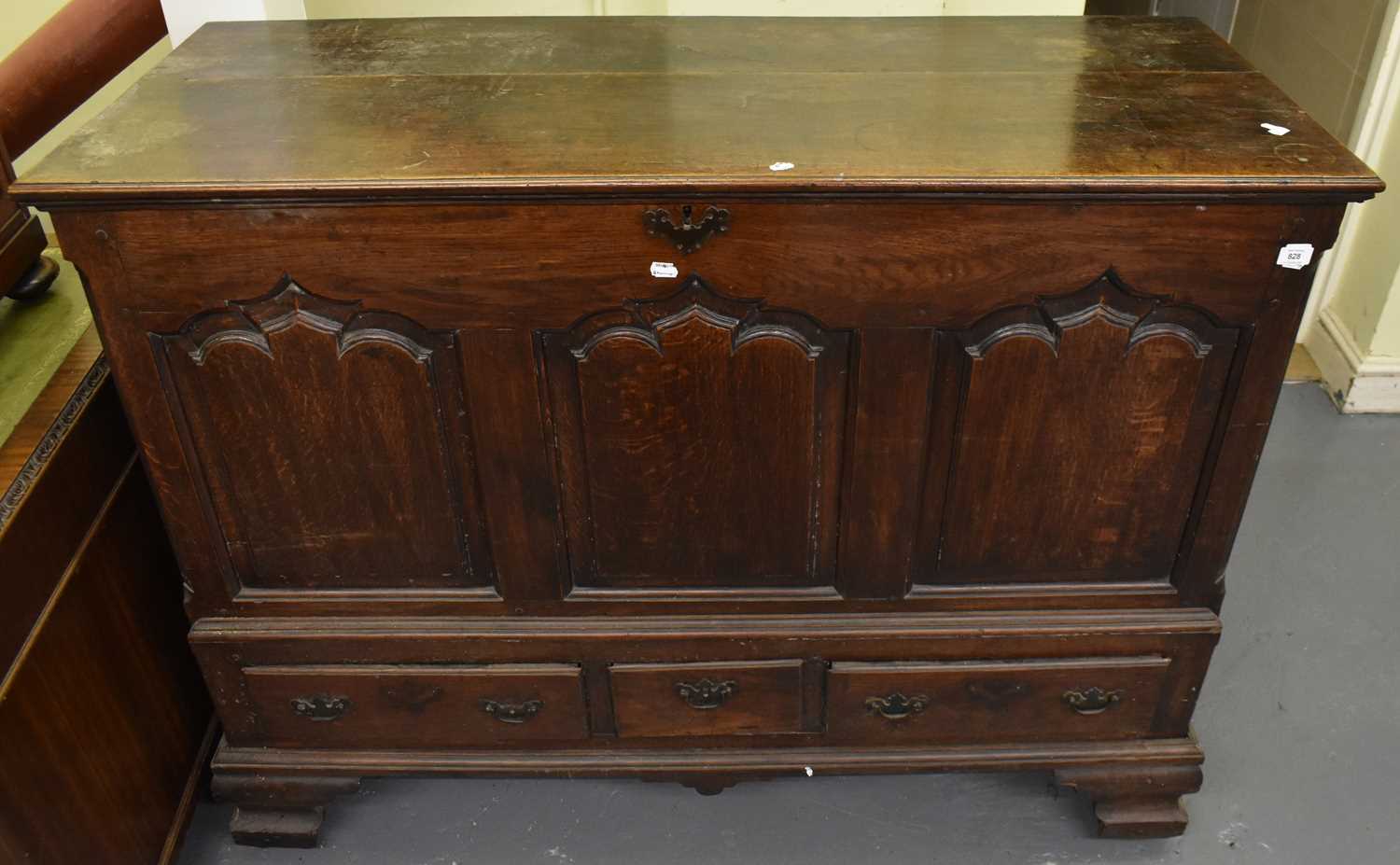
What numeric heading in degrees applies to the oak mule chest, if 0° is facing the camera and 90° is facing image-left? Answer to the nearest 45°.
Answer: approximately 0°
